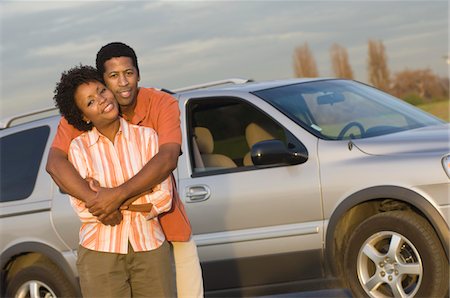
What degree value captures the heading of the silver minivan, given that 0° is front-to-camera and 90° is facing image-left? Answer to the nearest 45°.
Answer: approximately 315°

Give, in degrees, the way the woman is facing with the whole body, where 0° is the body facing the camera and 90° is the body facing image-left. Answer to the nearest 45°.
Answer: approximately 0°
